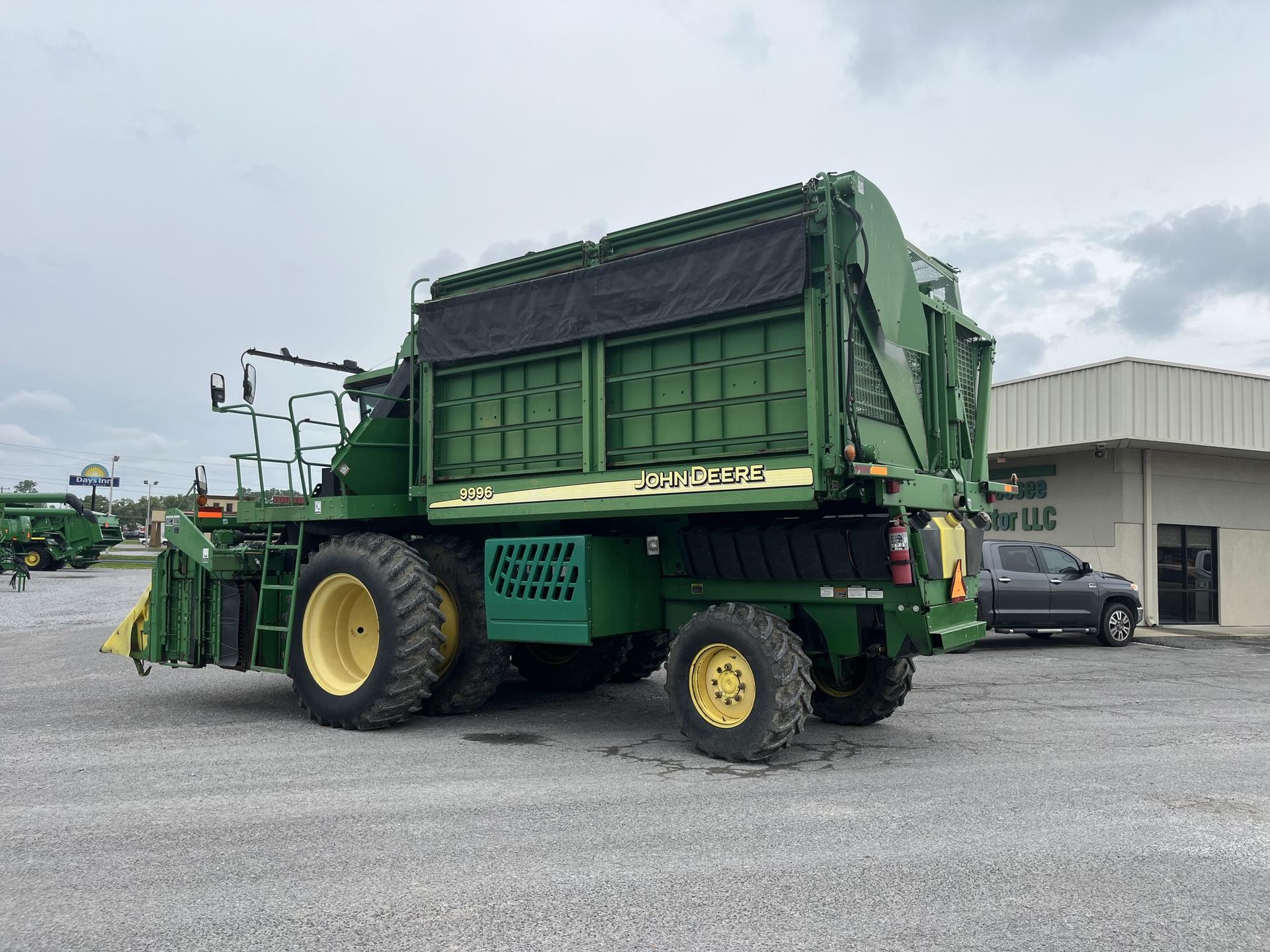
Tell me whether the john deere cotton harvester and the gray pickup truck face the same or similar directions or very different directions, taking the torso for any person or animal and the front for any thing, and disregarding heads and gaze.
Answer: very different directions

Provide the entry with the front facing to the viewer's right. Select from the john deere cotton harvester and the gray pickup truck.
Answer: the gray pickup truck

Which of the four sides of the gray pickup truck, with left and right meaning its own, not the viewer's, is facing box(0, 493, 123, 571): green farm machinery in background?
back

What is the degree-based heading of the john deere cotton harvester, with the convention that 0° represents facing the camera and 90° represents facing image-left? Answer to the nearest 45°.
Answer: approximately 135°

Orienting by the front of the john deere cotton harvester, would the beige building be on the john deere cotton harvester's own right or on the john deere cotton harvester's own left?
on the john deere cotton harvester's own right

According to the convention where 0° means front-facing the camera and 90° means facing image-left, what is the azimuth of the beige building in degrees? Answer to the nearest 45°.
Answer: approximately 45°

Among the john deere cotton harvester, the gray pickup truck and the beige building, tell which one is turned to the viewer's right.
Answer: the gray pickup truck

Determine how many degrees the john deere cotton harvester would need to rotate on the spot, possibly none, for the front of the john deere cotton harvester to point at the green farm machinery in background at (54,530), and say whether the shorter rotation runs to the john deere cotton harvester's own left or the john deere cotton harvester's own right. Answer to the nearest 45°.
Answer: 0° — it already faces it

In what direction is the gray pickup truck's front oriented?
to the viewer's right

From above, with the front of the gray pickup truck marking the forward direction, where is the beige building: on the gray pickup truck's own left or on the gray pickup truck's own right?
on the gray pickup truck's own left
